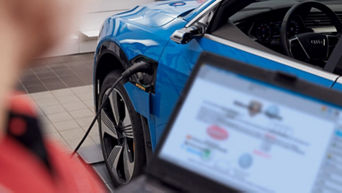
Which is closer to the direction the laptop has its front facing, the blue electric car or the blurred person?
the blurred person

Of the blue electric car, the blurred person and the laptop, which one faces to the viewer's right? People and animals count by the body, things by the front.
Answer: the blurred person

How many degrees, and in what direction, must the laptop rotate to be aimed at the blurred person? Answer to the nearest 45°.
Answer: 0° — it already faces them

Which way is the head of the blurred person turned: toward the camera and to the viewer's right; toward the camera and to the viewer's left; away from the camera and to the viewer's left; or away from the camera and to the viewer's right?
away from the camera and to the viewer's right

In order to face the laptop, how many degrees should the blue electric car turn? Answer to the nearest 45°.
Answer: approximately 135° to its left

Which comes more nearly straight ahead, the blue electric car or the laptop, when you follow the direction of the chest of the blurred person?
the laptop

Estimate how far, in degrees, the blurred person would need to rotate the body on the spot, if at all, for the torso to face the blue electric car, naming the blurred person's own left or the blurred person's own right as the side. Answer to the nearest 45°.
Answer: approximately 45° to the blurred person's own left

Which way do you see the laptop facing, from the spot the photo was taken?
facing the viewer and to the left of the viewer

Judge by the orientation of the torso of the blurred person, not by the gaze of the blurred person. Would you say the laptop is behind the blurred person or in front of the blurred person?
in front
